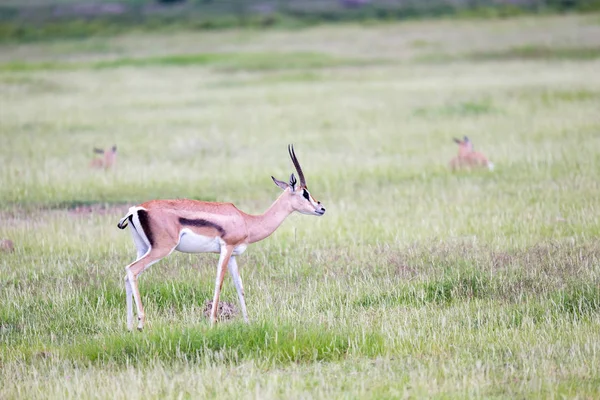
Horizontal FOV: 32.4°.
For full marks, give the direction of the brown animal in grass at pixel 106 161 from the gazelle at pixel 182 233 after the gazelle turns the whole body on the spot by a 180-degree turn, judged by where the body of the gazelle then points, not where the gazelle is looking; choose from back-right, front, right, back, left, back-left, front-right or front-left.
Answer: right

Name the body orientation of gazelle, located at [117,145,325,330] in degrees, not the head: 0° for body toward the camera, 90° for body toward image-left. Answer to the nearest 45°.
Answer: approximately 270°
